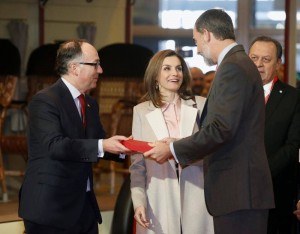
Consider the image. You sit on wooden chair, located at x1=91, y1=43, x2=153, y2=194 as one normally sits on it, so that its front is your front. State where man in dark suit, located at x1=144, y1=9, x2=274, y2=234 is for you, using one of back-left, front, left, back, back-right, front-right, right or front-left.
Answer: front

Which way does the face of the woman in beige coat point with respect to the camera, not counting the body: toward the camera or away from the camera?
toward the camera

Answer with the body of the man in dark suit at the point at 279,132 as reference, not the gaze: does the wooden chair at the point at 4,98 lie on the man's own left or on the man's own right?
on the man's own right

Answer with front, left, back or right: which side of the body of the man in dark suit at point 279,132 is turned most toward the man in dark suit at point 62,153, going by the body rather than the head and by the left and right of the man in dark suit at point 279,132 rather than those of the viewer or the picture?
front

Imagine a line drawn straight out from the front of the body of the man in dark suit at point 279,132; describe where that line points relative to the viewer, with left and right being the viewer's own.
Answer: facing the viewer and to the left of the viewer

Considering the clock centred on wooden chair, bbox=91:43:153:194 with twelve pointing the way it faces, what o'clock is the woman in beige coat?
The woman in beige coat is roughly at 12 o'clock from the wooden chair.

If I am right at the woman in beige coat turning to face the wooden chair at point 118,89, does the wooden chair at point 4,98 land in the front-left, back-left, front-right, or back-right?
front-left

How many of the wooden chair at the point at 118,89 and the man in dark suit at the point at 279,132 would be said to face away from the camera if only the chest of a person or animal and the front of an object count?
0

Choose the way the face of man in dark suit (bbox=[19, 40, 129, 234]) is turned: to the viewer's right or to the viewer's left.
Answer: to the viewer's right

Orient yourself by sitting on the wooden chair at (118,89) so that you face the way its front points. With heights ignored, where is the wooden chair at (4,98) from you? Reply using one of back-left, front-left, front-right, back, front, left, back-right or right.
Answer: front-right

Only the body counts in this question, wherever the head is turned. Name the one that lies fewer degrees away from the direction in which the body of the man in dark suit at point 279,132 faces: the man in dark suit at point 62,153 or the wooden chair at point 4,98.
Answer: the man in dark suit

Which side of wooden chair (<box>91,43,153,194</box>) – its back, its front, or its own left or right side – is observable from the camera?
front
